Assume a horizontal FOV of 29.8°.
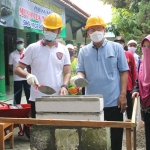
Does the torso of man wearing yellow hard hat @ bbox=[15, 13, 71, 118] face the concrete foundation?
yes

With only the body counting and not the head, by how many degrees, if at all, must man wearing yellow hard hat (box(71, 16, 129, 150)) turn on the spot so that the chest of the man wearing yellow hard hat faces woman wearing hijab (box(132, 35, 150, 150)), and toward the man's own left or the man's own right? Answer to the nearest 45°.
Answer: approximately 135° to the man's own left

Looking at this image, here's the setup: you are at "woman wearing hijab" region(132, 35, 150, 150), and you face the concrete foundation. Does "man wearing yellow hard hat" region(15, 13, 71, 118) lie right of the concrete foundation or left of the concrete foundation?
right

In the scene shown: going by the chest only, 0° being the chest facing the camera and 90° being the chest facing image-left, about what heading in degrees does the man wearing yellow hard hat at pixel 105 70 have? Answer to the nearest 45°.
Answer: approximately 0°

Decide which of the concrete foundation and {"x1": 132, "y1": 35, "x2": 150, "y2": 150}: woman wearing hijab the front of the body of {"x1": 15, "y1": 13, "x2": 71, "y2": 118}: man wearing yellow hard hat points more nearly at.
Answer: the concrete foundation
